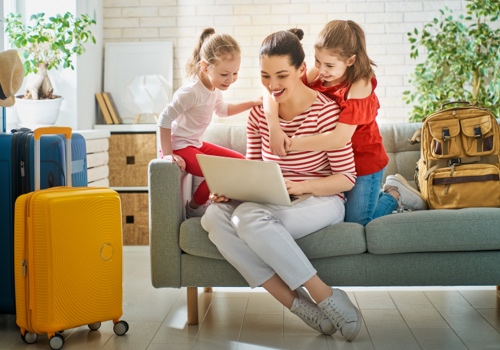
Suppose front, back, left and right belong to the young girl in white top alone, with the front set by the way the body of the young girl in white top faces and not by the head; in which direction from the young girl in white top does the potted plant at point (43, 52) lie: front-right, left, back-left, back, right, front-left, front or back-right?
back

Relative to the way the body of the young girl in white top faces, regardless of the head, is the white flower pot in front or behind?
behind

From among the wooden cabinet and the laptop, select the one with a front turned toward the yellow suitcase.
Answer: the wooden cabinet

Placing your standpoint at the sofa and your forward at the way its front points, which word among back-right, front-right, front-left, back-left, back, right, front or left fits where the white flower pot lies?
back-right

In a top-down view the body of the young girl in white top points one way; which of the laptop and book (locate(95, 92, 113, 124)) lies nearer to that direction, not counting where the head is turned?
the laptop

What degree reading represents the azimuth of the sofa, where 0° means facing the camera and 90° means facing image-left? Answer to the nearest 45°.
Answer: approximately 0°

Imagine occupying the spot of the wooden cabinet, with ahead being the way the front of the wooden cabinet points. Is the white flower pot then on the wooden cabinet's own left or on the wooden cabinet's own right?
on the wooden cabinet's own right

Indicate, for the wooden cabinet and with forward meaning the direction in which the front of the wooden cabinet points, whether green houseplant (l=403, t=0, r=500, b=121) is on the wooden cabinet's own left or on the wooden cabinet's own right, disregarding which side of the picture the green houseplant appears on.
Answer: on the wooden cabinet's own left

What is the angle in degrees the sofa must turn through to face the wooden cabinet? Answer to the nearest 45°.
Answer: approximately 135° to its right

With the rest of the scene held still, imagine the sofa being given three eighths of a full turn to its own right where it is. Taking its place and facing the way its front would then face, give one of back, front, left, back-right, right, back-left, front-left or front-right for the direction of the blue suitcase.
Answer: front-left
